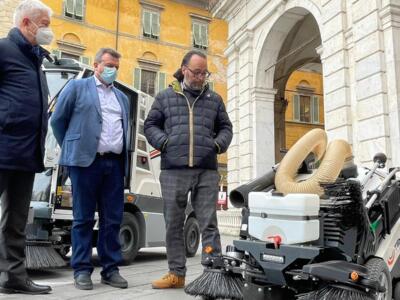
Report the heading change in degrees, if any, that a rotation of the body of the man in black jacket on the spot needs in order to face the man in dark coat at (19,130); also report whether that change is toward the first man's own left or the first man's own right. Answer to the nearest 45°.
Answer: approximately 90° to the first man's own right

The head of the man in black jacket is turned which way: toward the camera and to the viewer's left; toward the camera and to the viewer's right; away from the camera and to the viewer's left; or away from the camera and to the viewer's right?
toward the camera and to the viewer's right

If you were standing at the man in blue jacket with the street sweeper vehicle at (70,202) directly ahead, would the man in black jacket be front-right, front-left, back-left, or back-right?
back-right

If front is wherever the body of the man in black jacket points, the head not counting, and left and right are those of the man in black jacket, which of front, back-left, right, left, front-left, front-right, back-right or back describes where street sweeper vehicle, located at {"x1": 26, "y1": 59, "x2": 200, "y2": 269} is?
back-right

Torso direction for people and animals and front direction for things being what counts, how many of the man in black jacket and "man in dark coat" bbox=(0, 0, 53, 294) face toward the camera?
1

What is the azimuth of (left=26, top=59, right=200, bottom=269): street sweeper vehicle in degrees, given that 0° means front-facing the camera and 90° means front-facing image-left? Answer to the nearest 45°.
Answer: approximately 45°

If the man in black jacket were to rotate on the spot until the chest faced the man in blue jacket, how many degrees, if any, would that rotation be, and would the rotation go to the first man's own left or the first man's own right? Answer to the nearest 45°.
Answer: approximately 90° to the first man's own right

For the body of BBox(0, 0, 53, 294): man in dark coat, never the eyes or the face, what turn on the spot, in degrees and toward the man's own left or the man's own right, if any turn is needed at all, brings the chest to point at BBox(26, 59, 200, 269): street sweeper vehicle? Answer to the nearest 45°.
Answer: approximately 90° to the man's own left

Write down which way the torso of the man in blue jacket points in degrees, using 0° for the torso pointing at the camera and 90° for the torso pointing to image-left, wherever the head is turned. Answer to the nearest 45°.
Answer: approximately 315°

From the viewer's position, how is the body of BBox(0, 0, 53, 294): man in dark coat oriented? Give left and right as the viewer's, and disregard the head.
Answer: facing to the right of the viewer

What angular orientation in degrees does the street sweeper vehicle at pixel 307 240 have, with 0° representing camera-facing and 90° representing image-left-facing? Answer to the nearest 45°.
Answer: approximately 45°

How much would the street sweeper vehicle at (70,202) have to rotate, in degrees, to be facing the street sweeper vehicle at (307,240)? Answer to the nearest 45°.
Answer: approximately 90° to its left

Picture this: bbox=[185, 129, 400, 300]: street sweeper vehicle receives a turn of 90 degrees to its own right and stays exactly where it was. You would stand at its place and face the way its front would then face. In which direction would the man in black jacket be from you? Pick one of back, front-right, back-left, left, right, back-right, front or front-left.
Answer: front

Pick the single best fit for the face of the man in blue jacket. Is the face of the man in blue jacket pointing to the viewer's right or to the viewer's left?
to the viewer's right
